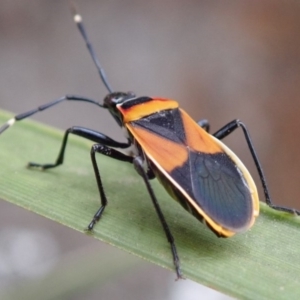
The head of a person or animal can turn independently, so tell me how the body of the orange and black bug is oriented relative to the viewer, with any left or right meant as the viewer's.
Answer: facing away from the viewer and to the left of the viewer
